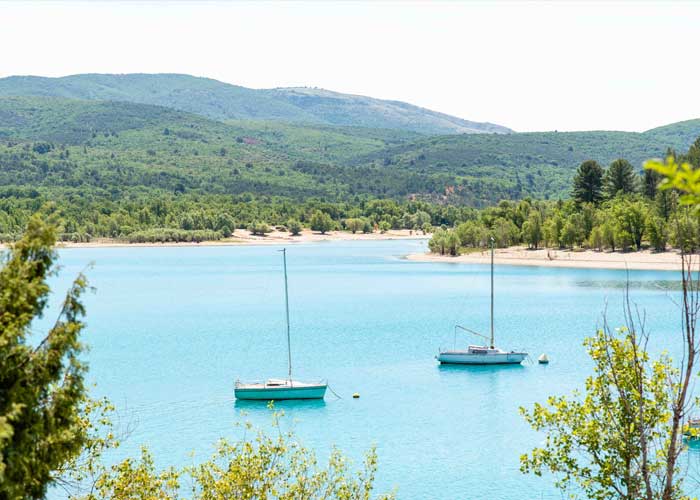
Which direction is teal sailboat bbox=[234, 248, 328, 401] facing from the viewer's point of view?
to the viewer's right

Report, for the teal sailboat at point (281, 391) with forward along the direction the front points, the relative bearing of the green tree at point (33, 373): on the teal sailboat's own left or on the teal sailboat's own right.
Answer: on the teal sailboat's own right
